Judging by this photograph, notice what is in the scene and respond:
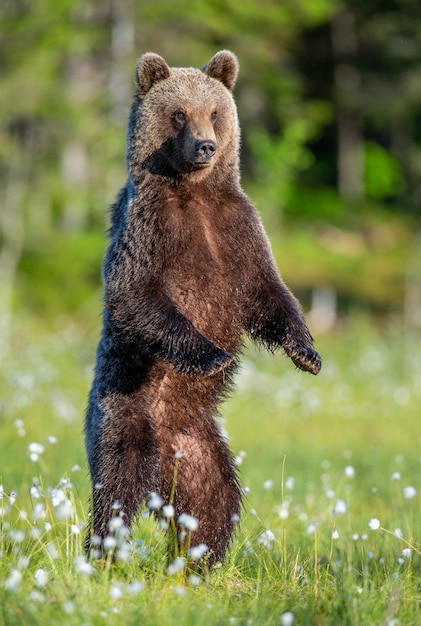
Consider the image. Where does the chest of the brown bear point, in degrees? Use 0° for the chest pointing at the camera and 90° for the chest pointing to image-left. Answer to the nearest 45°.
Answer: approximately 315°
